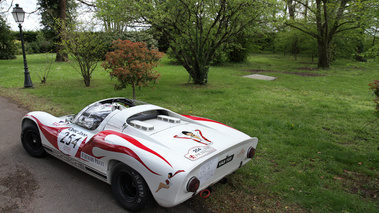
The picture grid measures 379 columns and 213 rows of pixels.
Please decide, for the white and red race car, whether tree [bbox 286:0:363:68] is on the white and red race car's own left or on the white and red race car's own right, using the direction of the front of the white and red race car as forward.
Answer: on the white and red race car's own right

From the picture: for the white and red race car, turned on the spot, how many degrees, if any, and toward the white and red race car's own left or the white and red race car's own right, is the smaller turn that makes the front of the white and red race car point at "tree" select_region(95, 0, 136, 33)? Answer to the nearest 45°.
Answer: approximately 45° to the white and red race car's own right

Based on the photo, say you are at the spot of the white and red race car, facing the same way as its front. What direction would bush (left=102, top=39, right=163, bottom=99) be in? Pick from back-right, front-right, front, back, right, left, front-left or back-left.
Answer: front-right

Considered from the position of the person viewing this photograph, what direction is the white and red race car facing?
facing away from the viewer and to the left of the viewer

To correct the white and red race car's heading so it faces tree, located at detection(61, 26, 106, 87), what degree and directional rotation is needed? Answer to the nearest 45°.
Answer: approximately 45° to its right
